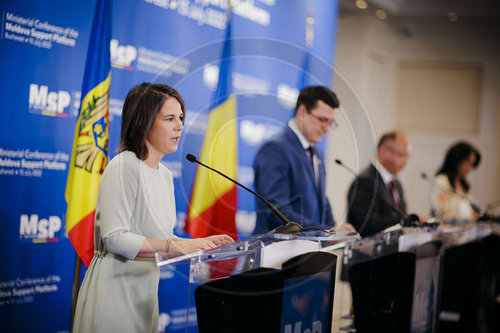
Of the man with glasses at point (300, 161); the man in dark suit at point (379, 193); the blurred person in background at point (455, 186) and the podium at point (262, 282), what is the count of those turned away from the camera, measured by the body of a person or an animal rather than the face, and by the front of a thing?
0

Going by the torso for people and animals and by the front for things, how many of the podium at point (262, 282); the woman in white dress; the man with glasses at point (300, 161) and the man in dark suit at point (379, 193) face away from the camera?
0

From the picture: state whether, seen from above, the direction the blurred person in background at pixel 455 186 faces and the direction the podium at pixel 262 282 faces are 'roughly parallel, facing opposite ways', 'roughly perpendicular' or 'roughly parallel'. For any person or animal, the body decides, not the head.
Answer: roughly parallel

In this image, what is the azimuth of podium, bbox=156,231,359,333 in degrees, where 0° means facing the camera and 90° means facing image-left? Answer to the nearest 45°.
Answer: approximately 315°

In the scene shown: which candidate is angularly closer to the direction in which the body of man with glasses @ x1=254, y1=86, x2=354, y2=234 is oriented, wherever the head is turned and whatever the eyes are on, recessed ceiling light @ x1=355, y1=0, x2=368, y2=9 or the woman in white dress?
the woman in white dress

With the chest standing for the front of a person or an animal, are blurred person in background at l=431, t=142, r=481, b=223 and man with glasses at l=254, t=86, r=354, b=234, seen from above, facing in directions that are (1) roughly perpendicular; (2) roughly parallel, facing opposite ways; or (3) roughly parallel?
roughly parallel

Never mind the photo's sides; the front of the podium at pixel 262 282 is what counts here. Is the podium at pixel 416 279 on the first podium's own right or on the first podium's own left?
on the first podium's own left

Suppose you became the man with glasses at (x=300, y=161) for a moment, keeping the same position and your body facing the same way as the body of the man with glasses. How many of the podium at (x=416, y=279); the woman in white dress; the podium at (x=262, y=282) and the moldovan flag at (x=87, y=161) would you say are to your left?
1
